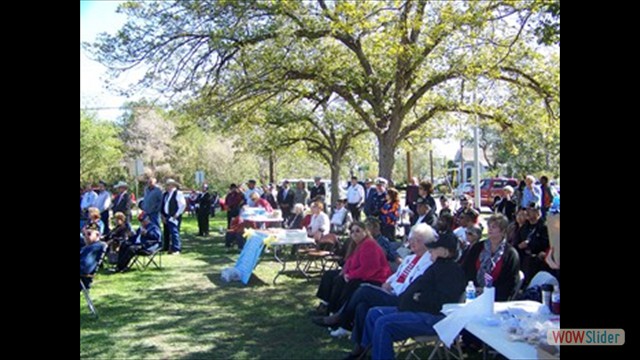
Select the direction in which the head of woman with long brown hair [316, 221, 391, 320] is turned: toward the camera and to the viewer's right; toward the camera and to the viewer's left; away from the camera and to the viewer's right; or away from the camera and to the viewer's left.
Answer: toward the camera and to the viewer's left

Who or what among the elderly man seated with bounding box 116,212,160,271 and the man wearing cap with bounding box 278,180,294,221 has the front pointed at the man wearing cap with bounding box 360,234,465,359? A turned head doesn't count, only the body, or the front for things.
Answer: the man wearing cap with bounding box 278,180,294,221

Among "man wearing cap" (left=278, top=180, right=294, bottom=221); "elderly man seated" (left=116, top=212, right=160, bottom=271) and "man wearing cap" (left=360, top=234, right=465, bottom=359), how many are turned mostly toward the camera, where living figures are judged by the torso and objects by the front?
1

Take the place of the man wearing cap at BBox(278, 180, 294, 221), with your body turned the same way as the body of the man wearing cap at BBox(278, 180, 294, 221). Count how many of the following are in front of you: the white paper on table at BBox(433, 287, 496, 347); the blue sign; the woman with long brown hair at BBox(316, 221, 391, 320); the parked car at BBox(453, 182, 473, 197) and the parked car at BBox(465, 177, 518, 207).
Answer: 3

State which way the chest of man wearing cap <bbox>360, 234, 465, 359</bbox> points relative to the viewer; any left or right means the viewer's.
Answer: facing to the left of the viewer

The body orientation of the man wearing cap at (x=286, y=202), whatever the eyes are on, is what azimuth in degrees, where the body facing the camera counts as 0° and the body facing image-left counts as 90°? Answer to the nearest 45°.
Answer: approximately 0°

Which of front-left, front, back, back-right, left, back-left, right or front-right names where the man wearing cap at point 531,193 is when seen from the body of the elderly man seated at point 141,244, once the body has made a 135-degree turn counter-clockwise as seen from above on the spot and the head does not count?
front-left

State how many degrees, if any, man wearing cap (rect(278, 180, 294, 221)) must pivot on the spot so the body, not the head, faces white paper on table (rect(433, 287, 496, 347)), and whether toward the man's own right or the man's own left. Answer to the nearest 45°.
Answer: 0° — they already face it

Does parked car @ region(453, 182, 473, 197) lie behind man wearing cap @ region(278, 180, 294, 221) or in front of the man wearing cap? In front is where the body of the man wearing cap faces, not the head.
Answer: behind

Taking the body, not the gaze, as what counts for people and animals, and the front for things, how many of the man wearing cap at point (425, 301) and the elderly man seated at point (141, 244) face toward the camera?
0
